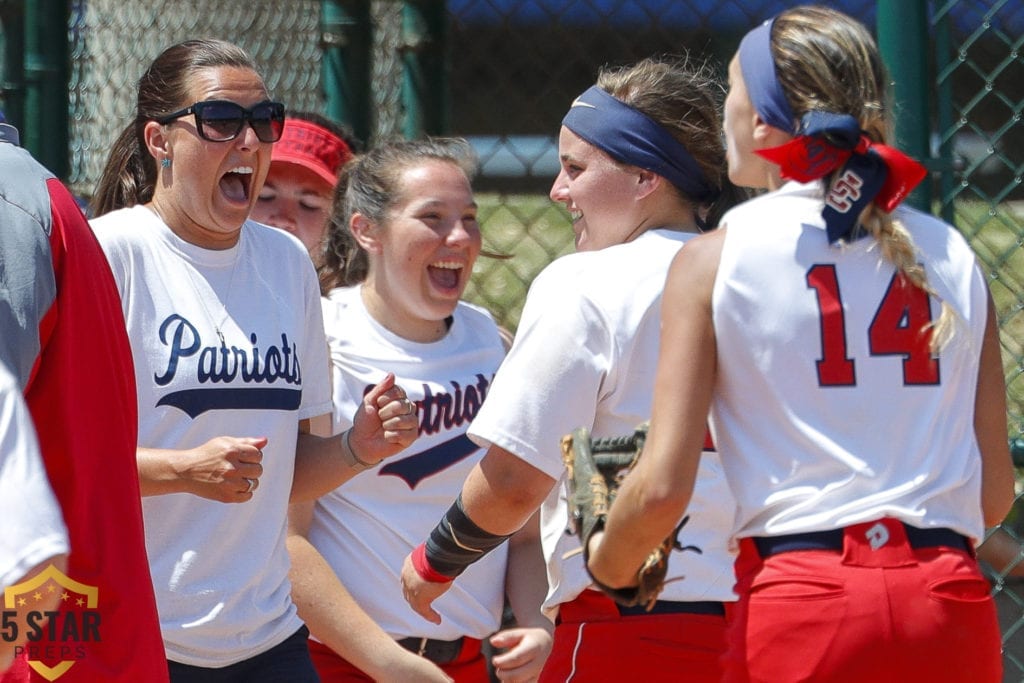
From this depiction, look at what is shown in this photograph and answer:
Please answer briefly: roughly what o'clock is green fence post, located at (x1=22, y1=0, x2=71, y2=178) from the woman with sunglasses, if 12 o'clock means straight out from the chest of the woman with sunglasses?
The green fence post is roughly at 7 o'clock from the woman with sunglasses.

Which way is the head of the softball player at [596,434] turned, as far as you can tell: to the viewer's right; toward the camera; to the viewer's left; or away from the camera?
to the viewer's left

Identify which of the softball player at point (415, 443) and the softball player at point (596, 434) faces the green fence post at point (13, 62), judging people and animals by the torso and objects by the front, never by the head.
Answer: the softball player at point (596, 434)

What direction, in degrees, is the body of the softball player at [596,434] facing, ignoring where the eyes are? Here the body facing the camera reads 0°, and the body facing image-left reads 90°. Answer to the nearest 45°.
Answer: approximately 135°

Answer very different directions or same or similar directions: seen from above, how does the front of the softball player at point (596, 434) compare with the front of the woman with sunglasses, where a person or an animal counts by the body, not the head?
very different directions

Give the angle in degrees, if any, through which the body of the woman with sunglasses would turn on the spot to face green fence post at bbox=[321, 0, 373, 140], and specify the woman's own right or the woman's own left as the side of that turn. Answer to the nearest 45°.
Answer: approximately 135° to the woman's own left

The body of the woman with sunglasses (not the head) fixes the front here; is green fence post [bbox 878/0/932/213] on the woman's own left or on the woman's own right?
on the woman's own left

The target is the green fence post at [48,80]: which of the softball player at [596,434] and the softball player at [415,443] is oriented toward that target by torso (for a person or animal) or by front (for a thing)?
the softball player at [596,434]

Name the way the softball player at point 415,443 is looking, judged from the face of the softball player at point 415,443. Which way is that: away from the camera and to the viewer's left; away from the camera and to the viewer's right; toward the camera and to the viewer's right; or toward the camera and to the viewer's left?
toward the camera and to the viewer's right

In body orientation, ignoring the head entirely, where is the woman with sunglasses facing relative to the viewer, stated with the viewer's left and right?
facing the viewer and to the right of the viewer

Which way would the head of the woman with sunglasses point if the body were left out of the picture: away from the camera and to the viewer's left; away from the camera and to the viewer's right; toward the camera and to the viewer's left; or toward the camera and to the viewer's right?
toward the camera and to the viewer's right

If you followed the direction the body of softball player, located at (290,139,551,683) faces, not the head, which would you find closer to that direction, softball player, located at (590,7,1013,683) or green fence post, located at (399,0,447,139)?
the softball player

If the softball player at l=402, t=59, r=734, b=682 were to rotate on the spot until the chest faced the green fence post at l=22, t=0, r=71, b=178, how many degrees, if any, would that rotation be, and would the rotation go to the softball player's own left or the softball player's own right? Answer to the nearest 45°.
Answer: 0° — they already face it

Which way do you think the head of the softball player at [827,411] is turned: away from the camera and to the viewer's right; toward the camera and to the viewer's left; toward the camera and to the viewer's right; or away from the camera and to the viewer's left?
away from the camera and to the viewer's left

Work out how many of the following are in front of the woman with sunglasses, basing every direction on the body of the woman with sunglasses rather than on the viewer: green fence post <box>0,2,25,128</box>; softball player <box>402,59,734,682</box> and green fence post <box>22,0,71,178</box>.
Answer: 1
